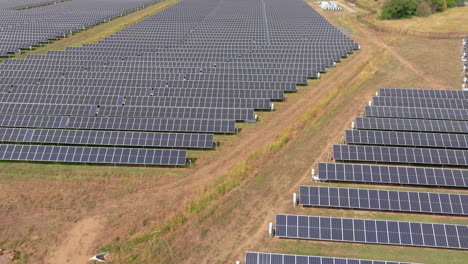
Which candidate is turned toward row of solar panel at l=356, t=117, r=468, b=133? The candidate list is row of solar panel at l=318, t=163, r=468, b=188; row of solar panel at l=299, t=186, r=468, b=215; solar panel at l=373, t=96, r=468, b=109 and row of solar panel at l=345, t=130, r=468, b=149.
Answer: the solar panel

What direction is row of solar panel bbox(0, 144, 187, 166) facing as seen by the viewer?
toward the camera

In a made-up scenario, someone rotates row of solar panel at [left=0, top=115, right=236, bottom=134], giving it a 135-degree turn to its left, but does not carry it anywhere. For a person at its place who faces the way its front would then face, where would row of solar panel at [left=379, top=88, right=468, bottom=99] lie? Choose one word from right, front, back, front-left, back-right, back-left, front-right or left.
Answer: front-right

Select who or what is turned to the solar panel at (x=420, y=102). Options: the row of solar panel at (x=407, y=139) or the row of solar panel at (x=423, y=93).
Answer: the row of solar panel at (x=423, y=93)

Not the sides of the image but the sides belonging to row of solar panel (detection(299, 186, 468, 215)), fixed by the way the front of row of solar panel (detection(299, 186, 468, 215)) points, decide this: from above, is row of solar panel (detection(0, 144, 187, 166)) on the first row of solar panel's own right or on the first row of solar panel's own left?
on the first row of solar panel's own right

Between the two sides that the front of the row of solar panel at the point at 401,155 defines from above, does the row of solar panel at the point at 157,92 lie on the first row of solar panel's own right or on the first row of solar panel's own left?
on the first row of solar panel's own right

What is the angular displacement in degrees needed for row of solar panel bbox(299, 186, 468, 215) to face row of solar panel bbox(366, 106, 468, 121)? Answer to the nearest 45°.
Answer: approximately 180°

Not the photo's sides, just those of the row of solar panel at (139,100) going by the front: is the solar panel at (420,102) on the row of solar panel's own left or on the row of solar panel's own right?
on the row of solar panel's own left

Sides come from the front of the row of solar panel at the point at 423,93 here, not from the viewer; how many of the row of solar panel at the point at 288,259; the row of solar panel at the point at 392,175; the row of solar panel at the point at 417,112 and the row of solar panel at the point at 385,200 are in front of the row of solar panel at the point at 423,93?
4

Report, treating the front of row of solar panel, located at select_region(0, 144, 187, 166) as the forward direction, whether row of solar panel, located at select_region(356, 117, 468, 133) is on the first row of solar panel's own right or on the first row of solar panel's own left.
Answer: on the first row of solar panel's own left

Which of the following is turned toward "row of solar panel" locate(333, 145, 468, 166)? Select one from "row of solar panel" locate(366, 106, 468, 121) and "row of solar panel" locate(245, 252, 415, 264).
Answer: "row of solar panel" locate(366, 106, 468, 121)

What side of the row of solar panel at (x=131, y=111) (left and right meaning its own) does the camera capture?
front

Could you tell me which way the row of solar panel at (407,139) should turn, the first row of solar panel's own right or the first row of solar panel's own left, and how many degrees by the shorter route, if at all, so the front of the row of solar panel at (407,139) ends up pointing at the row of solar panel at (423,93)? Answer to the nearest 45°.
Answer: approximately 180°

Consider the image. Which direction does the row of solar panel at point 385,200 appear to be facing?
toward the camera
